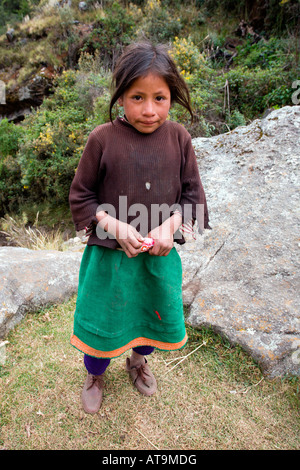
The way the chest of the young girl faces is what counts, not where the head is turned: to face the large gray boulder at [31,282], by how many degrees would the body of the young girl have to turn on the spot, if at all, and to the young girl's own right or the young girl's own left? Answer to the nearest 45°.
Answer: approximately 135° to the young girl's own right

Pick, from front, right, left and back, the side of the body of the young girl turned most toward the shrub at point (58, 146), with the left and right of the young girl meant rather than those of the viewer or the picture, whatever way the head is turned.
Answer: back

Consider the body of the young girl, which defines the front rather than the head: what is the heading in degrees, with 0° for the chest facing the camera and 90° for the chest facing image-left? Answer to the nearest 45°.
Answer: approximately 0°

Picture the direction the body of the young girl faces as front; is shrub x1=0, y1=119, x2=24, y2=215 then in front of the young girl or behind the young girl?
behind

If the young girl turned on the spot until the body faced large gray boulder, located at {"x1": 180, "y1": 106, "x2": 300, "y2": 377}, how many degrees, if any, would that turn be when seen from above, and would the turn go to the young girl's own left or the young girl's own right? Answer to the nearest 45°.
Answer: approximately 135° to the young girl's own left
